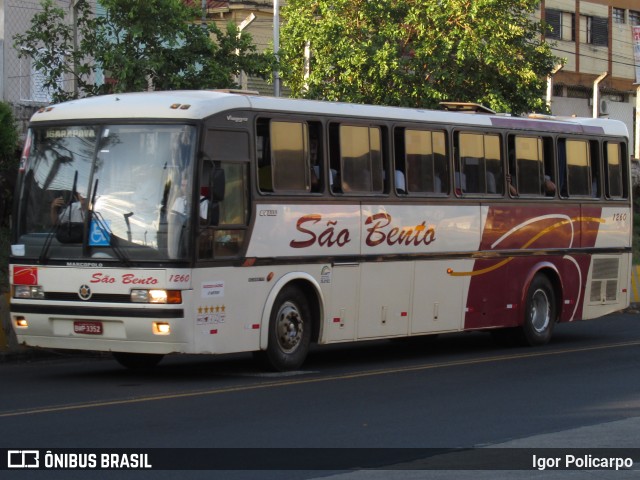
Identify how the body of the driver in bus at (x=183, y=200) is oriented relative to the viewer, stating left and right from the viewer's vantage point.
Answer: facing the viewer and to the left of the viewer

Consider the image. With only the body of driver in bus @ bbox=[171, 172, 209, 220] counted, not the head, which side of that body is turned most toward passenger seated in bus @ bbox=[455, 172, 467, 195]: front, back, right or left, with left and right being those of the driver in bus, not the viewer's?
back

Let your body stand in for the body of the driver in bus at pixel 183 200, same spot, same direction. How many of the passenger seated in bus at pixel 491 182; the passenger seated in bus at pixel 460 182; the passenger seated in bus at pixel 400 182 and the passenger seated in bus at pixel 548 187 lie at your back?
4

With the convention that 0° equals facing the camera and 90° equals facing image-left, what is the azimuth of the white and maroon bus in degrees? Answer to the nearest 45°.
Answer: approximately 45°

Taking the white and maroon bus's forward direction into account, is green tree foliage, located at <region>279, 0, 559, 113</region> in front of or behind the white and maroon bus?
behind

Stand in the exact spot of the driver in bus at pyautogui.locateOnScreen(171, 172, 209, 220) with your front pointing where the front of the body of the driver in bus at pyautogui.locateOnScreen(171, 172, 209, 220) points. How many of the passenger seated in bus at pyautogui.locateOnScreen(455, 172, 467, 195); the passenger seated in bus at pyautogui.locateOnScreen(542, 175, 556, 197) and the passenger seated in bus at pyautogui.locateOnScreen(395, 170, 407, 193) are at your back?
3

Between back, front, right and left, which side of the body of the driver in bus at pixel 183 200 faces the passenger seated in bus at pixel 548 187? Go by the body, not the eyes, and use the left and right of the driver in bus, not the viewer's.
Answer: back

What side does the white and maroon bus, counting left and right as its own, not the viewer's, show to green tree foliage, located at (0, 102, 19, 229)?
right

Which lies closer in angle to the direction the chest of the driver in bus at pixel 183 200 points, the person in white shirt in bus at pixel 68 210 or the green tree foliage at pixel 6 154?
the person in white shirt in bus
